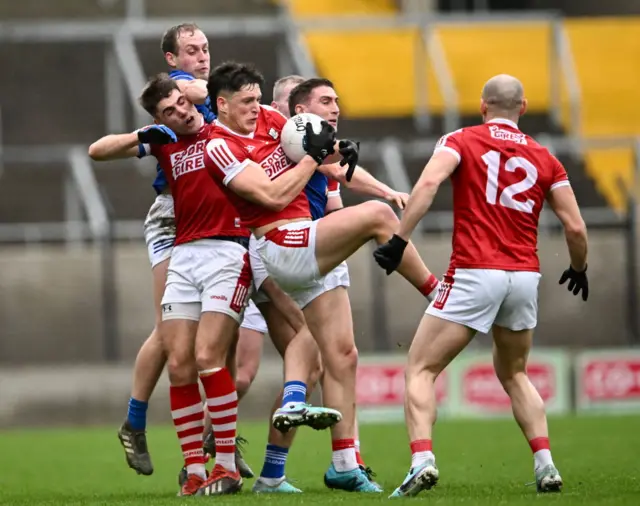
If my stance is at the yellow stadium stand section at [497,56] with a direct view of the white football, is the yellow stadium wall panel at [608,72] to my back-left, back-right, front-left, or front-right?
back-left

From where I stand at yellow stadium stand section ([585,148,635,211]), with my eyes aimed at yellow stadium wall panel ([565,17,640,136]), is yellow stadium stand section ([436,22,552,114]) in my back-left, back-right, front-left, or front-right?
front-left

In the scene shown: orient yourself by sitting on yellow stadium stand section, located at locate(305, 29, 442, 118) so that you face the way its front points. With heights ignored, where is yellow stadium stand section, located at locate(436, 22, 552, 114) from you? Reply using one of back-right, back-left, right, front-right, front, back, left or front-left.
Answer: left

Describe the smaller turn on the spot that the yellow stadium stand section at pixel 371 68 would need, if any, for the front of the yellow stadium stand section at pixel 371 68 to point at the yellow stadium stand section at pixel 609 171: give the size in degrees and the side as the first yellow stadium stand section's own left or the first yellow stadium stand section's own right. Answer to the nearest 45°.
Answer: approximately 45° to the first yellow stadium stand section's own left

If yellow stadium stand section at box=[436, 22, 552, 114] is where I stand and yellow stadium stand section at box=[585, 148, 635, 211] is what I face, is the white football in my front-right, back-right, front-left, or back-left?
front-right

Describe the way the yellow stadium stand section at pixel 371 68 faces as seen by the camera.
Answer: facing the viewer

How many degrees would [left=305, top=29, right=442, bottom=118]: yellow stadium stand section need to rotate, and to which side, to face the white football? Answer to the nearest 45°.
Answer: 0° — it already faces it

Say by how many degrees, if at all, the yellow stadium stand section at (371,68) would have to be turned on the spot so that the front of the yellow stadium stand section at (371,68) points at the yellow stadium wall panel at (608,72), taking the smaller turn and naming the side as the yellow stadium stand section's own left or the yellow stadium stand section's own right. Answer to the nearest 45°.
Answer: approximately 90° to the yellow stadium stand section's own left
